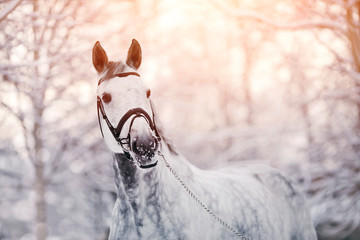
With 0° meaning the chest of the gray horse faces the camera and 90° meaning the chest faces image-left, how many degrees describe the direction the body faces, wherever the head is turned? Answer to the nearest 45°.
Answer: approximately 45°
